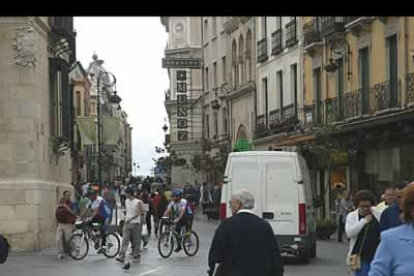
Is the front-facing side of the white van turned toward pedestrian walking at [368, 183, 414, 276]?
no

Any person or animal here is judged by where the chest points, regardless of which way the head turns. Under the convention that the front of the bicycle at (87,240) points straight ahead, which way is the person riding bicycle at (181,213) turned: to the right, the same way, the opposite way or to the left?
the same way

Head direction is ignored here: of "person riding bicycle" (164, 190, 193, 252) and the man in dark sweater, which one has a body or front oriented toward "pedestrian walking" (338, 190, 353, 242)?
the man in dark sweater

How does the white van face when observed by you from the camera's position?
facing away from the viewer

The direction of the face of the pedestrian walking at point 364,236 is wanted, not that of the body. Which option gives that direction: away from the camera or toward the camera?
toward the camera

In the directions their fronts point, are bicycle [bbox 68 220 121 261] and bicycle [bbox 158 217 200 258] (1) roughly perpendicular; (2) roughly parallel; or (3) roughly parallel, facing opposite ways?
roughly parallel

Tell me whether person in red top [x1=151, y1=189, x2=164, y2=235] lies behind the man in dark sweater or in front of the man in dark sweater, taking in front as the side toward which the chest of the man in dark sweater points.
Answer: in front

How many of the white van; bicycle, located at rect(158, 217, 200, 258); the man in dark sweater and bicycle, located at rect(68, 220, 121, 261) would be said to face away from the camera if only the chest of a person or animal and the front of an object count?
2

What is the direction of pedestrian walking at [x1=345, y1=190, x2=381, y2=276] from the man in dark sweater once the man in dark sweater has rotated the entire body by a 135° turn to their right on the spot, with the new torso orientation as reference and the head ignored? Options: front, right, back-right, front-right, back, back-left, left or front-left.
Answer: left

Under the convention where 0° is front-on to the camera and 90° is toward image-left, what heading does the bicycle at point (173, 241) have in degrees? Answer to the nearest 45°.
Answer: approximately 45°

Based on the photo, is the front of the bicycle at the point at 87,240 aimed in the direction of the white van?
no

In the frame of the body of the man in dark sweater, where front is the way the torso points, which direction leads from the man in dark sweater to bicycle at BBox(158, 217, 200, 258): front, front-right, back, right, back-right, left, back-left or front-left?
front

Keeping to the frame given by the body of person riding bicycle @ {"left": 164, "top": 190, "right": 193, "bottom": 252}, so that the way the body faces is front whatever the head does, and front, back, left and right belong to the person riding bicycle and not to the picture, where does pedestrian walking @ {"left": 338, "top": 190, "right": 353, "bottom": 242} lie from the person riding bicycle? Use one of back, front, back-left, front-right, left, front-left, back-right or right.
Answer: back

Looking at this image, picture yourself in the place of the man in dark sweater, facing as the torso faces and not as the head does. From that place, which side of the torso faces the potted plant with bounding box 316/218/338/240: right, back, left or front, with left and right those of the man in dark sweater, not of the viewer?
front

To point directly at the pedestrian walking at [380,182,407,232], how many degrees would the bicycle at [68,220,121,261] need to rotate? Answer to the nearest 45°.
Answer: approximately 45° to its left

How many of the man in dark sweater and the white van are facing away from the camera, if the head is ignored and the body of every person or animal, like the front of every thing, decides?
2

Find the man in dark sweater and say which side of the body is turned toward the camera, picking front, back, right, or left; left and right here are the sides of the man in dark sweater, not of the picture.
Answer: back

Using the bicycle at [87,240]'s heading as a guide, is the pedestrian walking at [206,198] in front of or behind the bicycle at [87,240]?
behind
